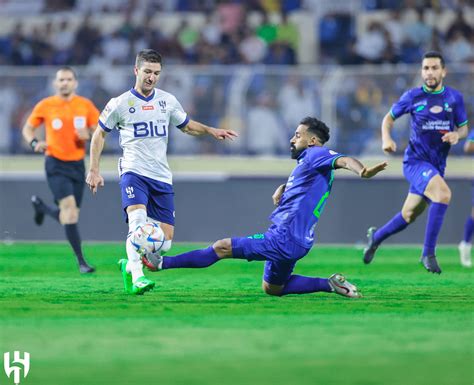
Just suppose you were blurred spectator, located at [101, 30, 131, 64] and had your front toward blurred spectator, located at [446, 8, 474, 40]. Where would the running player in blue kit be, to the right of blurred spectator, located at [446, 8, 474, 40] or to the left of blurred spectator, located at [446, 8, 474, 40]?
right

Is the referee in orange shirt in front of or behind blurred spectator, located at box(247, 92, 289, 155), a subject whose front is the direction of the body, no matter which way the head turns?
in front

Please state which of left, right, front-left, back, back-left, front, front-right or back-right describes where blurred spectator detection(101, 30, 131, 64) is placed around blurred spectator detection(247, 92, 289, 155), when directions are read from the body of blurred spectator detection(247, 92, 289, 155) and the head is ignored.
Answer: back-right

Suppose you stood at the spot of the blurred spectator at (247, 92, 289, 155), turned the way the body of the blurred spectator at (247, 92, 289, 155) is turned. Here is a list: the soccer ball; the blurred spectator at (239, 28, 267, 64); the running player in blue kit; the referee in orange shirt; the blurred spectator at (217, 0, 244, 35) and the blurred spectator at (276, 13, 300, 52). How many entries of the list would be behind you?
3

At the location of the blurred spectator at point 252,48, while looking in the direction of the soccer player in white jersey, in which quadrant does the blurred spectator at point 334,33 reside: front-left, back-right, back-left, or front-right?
back-left

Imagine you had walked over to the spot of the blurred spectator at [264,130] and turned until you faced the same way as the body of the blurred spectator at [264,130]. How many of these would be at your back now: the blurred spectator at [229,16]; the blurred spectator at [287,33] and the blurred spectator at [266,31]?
3

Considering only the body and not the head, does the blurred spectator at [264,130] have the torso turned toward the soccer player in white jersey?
yes

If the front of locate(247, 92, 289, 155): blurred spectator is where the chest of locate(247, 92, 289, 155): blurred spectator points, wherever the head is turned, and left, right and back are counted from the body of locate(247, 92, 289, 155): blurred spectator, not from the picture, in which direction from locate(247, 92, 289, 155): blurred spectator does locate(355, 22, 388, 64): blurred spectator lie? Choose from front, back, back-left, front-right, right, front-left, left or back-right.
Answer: back-left

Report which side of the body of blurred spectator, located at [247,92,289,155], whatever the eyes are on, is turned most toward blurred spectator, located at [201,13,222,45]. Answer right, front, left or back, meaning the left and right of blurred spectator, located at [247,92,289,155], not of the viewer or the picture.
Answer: back

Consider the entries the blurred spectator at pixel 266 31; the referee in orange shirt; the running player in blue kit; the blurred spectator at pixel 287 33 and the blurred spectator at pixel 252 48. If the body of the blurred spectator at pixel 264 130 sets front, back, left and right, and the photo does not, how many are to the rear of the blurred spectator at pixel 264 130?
3

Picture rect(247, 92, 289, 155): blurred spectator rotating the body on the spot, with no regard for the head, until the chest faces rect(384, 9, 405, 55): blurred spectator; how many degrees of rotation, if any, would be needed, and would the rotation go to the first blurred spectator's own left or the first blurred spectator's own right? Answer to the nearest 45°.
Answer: approximately 135° to the first blurred spectator's own left

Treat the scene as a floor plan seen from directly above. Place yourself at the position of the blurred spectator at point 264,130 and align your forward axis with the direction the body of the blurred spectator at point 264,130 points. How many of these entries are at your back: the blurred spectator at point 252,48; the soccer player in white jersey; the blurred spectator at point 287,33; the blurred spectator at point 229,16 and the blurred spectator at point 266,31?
4

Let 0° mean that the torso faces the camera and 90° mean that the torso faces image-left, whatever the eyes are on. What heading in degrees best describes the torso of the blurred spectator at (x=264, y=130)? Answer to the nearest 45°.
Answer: approximately 0°

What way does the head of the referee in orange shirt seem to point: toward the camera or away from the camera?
toward the camera

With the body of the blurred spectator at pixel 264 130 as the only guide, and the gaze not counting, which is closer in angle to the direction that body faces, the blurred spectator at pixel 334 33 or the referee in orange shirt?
the referee in orange shirt

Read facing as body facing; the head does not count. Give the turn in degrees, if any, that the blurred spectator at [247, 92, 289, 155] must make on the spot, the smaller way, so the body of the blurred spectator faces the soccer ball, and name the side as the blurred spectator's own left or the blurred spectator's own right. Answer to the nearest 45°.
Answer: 0° — they already face it

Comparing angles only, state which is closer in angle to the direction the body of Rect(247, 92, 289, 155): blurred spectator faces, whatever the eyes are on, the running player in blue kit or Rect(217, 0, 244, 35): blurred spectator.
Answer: the running player in blue kit

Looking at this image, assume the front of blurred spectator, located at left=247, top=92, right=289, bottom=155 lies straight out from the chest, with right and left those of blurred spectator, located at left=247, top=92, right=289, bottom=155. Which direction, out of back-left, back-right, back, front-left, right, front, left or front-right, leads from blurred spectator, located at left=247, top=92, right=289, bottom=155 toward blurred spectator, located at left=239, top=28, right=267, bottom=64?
back
